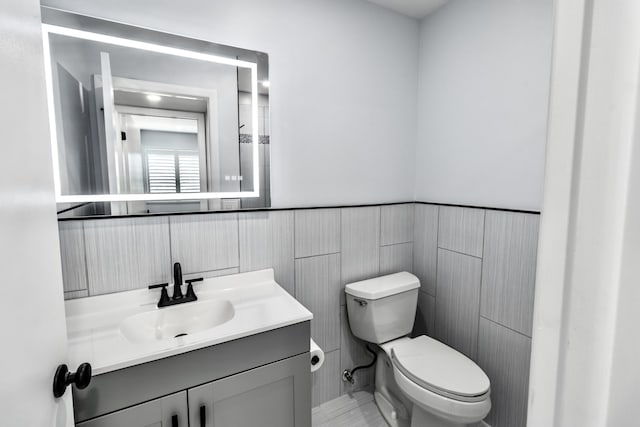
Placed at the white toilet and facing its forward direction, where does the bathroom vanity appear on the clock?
The bathroom vanity is roughly at 3 o'clock from the white toilet.

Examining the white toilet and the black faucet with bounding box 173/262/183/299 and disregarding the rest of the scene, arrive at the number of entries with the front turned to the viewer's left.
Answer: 0

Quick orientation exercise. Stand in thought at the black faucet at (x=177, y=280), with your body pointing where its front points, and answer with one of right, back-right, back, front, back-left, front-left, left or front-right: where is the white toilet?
left

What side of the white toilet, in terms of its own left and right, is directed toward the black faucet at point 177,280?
right

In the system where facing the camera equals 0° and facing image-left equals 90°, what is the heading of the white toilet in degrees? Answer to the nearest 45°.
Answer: approximately 315°
